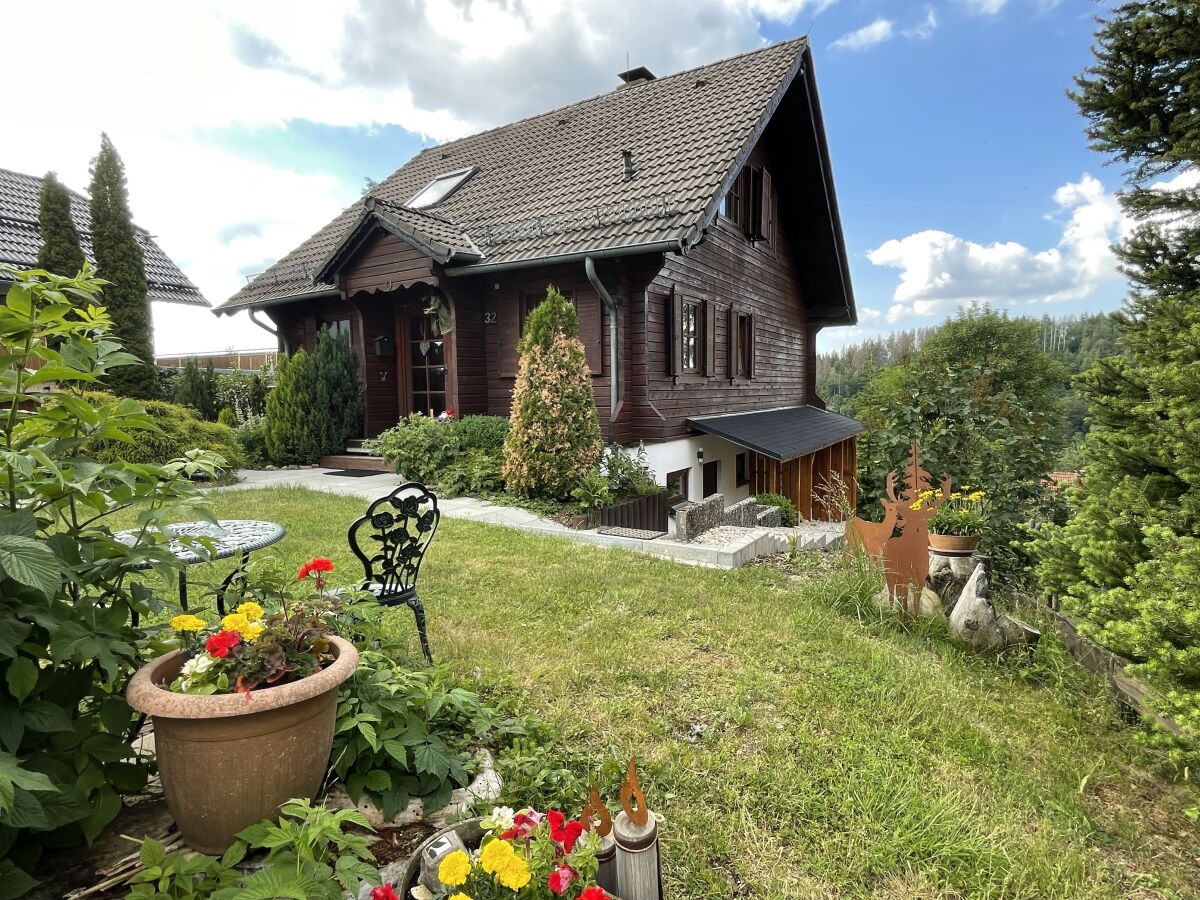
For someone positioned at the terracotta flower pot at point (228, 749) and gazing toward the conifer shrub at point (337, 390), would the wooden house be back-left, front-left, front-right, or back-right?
front-right

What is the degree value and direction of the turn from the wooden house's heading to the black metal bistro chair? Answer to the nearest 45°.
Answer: approximately 45° to its left

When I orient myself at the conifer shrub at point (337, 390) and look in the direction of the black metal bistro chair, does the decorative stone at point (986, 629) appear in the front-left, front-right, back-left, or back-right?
front-left

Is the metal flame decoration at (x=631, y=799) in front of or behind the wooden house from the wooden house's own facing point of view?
in front

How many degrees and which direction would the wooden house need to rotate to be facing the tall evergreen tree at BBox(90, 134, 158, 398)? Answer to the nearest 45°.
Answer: approximately 45° to its right

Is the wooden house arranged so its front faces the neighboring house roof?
no

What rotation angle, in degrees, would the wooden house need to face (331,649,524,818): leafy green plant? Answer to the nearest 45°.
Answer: approximately 45° to its left

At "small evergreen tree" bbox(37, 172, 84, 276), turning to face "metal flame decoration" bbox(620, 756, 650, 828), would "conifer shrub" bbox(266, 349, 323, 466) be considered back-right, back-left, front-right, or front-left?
front-left

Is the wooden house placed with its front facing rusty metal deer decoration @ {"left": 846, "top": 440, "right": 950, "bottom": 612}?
no

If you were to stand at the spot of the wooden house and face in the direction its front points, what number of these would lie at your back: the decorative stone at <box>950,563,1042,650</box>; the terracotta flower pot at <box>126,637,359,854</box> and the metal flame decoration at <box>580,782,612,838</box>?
0

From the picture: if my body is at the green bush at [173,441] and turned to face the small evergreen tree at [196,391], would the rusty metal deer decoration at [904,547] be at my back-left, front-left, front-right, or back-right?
back-right

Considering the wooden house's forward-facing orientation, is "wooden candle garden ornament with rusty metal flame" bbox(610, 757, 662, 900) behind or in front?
in front

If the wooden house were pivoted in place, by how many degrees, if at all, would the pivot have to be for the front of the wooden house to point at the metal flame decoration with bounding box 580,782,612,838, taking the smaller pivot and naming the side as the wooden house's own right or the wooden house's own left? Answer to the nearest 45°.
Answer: approximately 45° to the wooden house's own left
